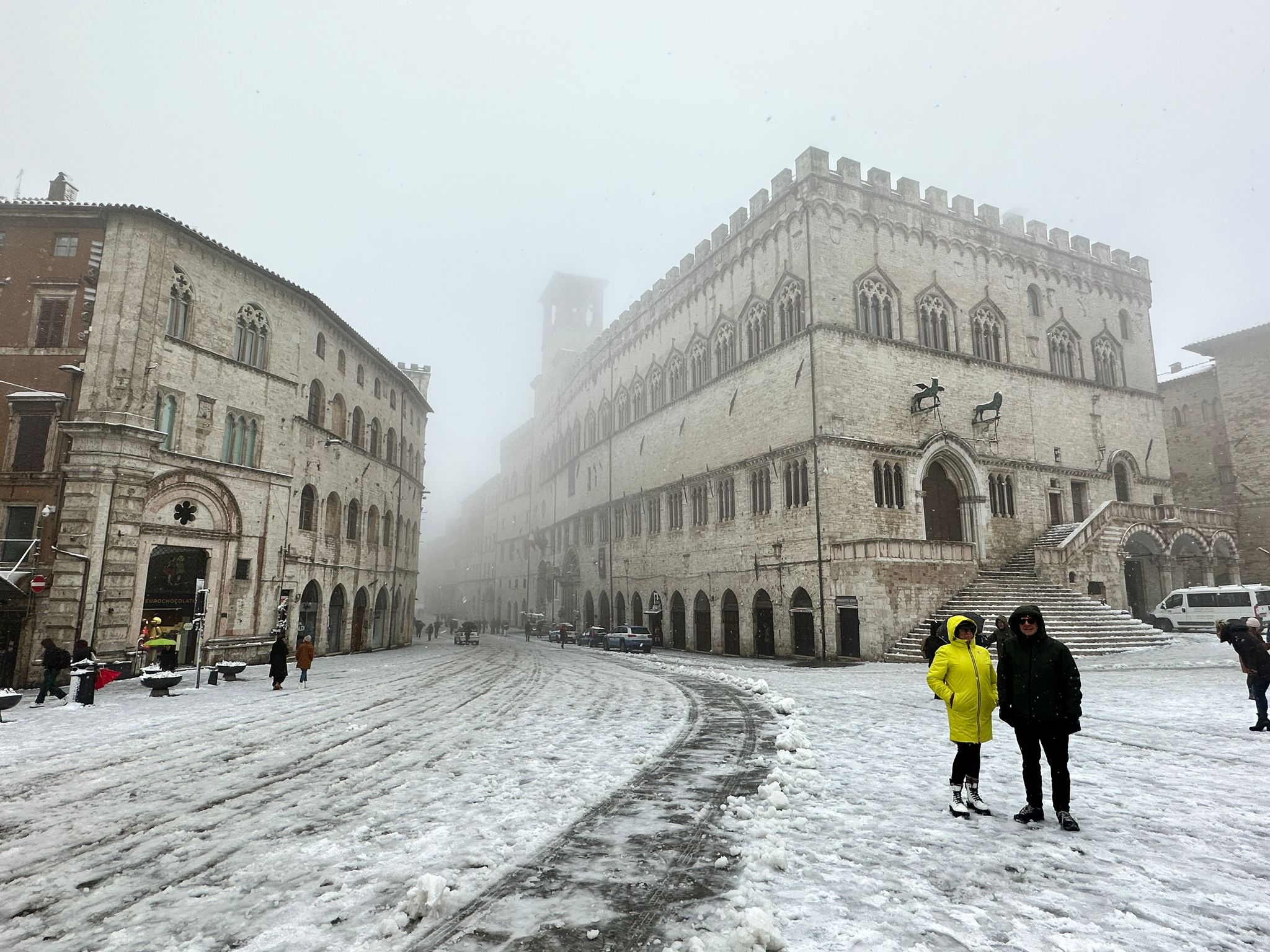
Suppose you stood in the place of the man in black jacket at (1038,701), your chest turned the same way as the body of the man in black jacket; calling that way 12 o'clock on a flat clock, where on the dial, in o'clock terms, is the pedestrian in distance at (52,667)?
The pedestrian in distance is roughly at 3 o'clock from the man in black jacket.

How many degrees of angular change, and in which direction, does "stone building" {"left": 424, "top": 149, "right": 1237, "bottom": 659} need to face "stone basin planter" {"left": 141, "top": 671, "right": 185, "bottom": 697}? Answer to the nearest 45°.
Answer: approximately 90° to its right

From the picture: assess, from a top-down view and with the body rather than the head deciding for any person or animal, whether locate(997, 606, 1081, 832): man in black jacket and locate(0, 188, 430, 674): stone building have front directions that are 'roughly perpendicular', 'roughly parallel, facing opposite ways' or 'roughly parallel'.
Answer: roughly perpendicular

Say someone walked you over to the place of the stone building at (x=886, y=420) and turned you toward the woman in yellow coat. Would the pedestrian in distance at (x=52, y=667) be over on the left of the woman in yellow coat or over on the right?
right

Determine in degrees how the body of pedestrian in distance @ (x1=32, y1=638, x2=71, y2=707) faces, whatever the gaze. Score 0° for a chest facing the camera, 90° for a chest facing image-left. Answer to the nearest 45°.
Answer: approximately 90°

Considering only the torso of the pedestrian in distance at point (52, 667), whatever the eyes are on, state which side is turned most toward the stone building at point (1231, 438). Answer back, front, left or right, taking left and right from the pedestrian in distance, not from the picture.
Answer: back

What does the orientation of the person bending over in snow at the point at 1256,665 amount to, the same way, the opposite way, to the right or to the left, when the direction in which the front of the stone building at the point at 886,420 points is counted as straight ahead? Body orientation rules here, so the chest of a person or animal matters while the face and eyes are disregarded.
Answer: the opposite way
